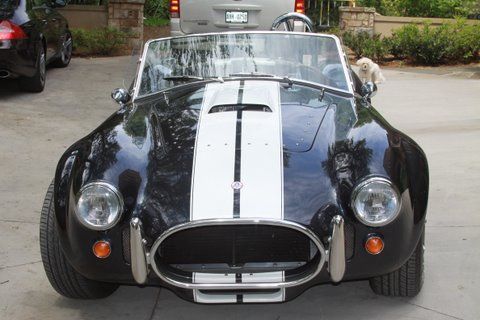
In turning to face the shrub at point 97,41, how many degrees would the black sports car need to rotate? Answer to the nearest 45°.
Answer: approximately 180°

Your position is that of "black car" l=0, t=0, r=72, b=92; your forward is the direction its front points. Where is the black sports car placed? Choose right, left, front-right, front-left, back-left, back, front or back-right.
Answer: back-right

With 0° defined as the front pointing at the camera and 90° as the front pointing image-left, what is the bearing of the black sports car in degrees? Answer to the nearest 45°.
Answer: approximately 0°

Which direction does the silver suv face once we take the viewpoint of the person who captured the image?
facing away from the viewer

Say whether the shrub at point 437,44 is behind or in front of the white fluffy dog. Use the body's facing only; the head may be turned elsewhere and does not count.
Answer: behind

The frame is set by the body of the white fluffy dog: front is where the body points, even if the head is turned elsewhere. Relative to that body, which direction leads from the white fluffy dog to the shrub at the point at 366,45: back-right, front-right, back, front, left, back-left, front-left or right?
back-right

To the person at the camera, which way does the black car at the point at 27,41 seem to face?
facing away from the viewer and to the right of the viewer

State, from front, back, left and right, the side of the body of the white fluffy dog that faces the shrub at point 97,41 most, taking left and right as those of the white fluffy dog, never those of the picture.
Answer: right
